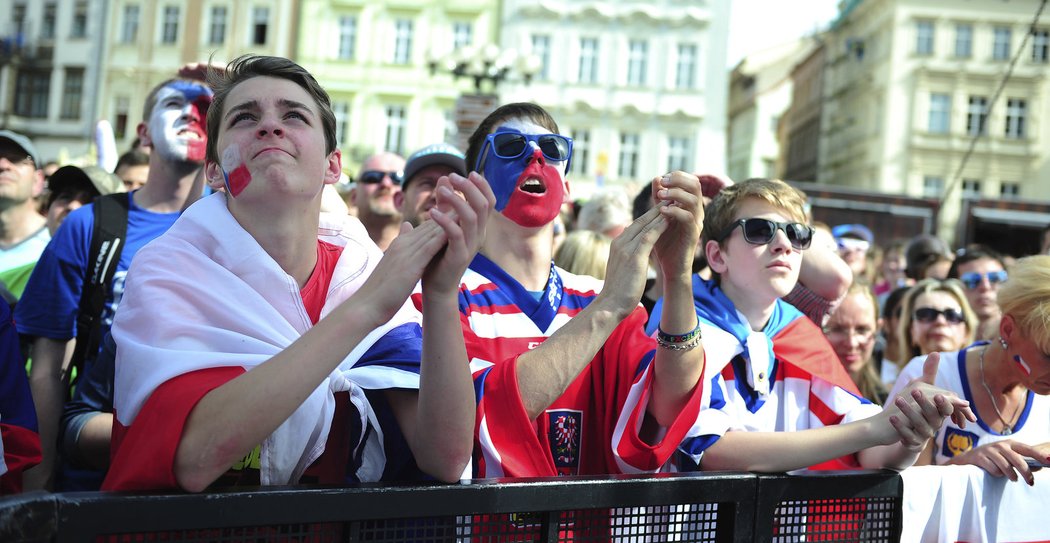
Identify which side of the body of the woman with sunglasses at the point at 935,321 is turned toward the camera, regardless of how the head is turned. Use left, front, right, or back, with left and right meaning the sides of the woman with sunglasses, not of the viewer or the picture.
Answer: front

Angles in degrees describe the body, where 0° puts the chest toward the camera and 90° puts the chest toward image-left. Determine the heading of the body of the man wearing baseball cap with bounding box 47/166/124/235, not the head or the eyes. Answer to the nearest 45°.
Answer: approximately 315°

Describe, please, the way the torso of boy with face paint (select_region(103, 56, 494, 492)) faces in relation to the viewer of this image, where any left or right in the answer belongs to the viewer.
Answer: facing the viewer and to the right of the viewer

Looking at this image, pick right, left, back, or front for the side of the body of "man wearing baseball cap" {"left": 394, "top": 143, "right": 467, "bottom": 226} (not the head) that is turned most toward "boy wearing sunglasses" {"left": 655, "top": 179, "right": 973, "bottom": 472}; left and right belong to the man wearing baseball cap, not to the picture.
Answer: front

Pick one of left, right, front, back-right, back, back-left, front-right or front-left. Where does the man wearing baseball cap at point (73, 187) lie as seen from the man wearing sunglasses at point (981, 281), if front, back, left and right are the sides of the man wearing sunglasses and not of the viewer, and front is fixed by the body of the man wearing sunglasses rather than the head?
front-right

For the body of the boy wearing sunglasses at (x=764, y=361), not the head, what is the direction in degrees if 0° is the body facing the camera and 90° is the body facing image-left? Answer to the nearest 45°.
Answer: approximately 315°

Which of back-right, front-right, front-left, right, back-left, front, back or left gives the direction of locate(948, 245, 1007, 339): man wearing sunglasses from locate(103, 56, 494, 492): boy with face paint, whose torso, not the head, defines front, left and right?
left

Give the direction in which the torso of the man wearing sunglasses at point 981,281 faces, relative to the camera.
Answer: toward the camera

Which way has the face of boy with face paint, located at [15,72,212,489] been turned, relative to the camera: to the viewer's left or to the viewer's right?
to the viewer's right

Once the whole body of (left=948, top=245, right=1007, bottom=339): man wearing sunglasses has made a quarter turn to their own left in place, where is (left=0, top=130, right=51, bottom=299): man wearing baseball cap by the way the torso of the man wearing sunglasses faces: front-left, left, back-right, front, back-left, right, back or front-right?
back-right

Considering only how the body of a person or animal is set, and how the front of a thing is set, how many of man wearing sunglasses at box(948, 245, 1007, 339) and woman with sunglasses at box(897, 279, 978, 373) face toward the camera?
2

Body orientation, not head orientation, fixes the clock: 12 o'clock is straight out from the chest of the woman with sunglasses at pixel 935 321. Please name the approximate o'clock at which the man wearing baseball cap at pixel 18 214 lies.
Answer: The man wearing baseball cap is roughly at 2 o'clock from the woman with sunglasses.
